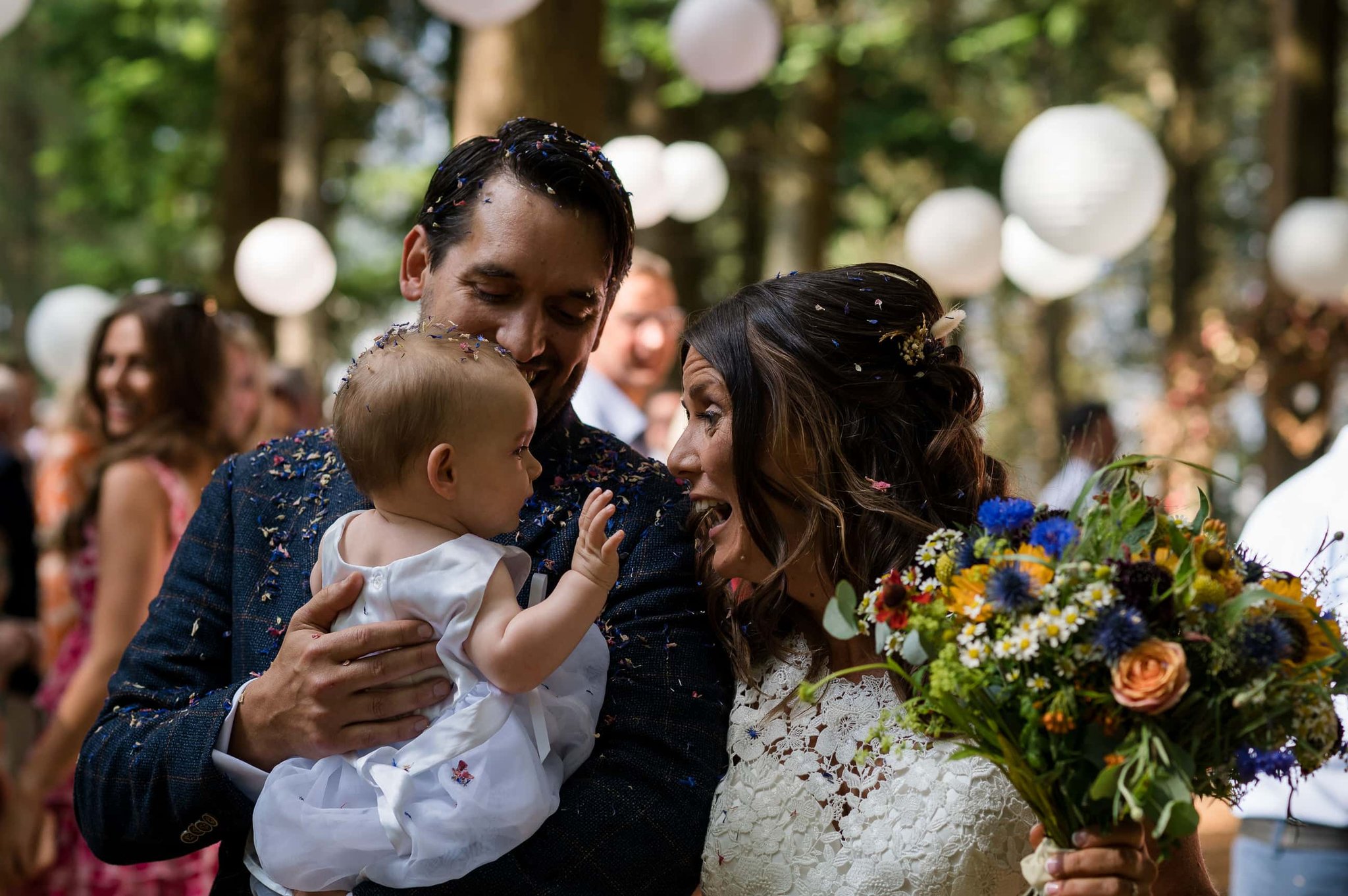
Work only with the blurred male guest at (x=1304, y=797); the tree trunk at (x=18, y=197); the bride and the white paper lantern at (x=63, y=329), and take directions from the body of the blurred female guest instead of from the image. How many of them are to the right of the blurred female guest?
2

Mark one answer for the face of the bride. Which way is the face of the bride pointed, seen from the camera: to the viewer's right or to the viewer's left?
to the viewer's left

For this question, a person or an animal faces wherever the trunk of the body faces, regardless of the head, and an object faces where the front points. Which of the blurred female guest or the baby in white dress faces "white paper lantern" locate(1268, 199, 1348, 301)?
the baby in white dress

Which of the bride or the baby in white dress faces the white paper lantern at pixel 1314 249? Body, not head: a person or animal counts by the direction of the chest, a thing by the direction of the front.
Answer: the baby in white dress
